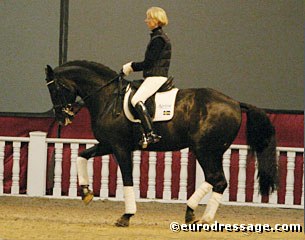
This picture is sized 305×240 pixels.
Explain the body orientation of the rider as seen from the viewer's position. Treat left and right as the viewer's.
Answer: facing to the left of the viewer

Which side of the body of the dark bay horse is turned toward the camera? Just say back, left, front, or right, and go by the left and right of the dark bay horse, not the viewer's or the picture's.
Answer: left

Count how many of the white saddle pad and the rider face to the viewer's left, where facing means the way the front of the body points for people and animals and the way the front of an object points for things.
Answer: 2

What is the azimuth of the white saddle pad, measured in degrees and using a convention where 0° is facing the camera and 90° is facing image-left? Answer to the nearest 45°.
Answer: approximately 90°

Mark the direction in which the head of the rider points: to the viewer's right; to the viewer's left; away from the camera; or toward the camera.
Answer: to the viewer's left
